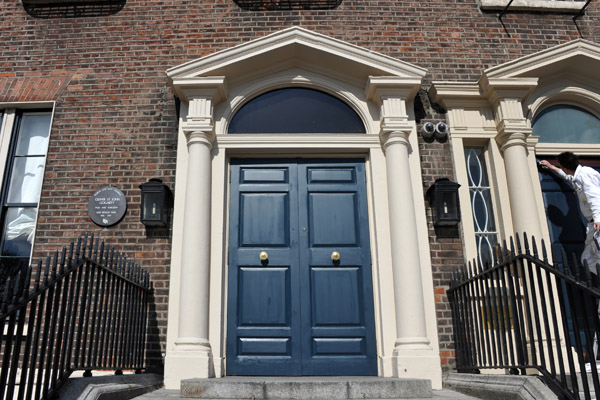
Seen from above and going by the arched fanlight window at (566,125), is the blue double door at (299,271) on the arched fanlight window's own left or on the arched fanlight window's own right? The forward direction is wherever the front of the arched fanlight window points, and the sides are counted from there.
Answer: on the arched fanlight window's own right

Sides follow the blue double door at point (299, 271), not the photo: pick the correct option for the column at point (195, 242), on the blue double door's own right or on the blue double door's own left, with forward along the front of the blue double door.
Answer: on the blue double door's own right

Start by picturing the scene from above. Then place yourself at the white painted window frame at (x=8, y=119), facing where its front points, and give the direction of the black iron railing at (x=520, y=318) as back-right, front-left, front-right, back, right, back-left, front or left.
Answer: front-left

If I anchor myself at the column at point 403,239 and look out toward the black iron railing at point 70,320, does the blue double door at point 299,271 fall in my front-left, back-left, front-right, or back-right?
front-right

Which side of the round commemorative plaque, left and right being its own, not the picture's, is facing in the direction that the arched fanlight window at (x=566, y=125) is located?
left

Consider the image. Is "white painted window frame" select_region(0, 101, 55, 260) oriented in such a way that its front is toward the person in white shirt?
no

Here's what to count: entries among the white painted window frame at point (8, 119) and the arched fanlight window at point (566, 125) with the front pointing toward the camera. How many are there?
2

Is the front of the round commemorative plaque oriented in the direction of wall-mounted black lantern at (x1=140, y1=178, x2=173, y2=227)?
no

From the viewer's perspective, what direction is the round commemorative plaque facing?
toward the camera

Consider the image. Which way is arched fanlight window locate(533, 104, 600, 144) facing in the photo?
toward the camera

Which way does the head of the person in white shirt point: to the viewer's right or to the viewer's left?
to the viewer's left

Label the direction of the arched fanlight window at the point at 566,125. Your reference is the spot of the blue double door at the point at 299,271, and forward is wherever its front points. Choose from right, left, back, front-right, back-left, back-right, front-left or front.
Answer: left

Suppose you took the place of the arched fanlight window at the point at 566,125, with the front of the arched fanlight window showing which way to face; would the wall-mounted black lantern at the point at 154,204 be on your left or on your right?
on your right

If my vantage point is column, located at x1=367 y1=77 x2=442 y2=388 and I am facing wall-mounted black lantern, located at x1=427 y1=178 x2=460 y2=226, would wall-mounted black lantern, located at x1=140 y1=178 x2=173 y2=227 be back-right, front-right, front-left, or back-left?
back-left

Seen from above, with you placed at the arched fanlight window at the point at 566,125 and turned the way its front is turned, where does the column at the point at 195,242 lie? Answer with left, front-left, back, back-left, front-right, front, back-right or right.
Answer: front-right

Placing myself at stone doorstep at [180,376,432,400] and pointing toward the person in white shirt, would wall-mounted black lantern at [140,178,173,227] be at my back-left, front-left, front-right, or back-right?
back-left

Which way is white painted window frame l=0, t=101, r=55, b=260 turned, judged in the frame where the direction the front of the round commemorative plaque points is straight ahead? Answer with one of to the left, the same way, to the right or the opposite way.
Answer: the same way
